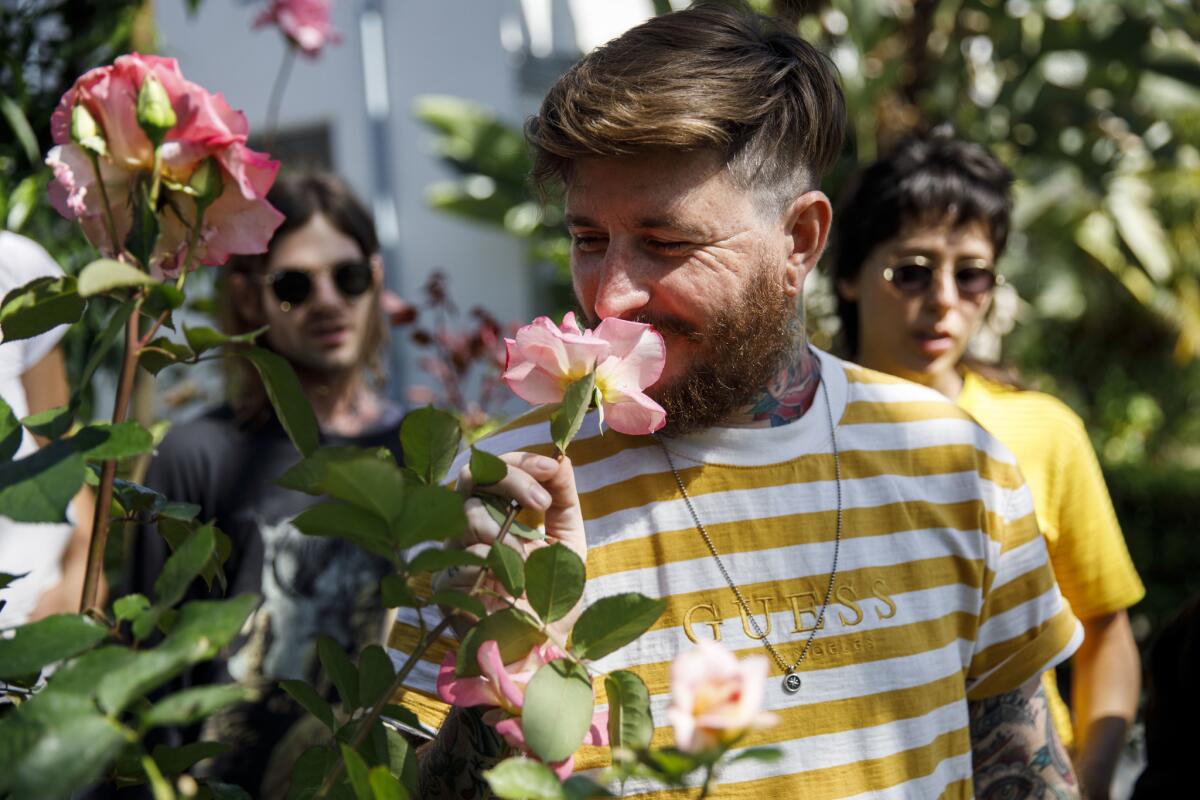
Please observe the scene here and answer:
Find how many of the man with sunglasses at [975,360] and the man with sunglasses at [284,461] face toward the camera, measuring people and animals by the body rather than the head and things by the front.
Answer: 2

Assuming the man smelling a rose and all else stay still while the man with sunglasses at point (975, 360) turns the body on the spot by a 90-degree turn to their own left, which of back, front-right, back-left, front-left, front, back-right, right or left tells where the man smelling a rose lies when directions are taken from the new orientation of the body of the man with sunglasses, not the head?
right

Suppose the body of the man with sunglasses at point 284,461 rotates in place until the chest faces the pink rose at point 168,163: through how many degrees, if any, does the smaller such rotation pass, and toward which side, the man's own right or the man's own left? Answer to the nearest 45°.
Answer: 0° — they already face it

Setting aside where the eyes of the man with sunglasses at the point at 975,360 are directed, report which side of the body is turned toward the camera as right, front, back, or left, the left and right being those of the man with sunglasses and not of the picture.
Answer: front

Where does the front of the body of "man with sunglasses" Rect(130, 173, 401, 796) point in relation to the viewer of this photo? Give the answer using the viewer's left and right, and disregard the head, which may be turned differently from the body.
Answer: facing the viewer

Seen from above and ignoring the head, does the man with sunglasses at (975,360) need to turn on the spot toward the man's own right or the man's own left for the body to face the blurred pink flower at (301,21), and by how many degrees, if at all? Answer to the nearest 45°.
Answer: approximately 135° to the man's own right

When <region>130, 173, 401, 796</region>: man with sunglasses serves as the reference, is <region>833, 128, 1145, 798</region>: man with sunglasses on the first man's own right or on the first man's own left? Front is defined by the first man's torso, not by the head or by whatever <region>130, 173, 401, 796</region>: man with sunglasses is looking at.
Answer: on the first man's own left

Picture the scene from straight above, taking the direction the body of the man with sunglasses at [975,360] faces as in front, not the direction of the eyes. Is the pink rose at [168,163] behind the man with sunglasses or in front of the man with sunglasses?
in front

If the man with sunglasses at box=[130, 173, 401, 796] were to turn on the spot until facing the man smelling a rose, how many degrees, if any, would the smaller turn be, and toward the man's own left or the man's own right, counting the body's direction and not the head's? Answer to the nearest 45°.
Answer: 0° — they already face them

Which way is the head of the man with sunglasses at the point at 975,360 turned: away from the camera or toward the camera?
toward the camera

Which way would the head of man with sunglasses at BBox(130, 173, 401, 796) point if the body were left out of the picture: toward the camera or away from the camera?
toward the camera
